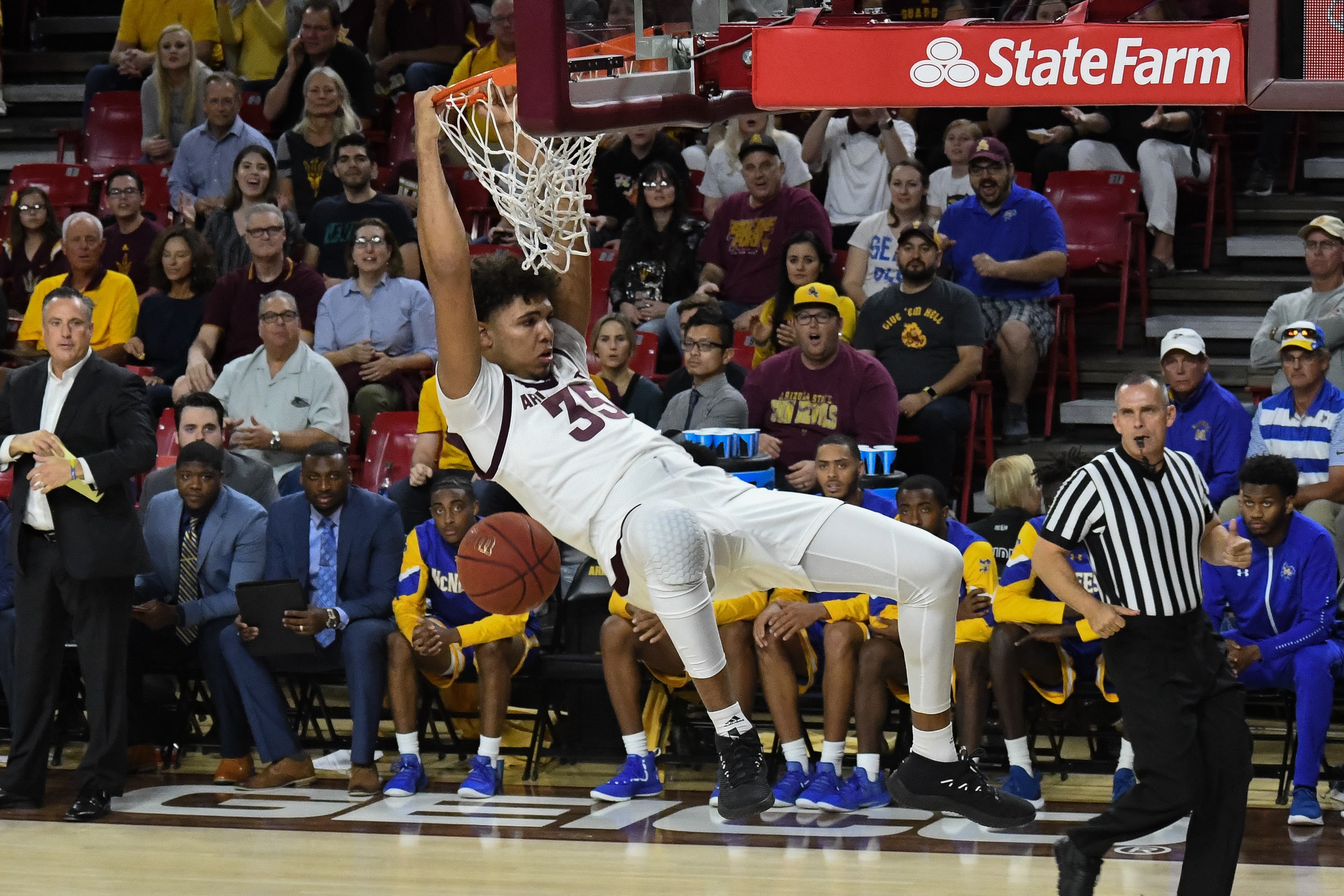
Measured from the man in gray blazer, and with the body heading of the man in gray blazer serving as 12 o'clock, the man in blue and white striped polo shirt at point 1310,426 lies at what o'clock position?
The man in blue and white striped polo shirt is roughly at 10 o'clock from the man in gray blazer.

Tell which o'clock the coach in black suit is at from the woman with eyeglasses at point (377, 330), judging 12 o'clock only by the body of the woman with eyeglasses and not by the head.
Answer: The coach in black suit is roughly at 1 o'clock from the woman with eyeglasses.

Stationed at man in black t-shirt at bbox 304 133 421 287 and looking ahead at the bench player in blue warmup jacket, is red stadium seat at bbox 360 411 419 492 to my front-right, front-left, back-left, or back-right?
front-right

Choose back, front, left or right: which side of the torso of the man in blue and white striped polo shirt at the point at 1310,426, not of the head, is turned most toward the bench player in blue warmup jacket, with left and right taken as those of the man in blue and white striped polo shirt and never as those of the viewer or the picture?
front

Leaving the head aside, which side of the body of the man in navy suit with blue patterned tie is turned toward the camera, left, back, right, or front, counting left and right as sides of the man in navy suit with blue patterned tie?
front

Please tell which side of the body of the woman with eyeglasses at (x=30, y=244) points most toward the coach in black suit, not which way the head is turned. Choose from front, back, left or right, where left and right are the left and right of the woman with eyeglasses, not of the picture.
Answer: front

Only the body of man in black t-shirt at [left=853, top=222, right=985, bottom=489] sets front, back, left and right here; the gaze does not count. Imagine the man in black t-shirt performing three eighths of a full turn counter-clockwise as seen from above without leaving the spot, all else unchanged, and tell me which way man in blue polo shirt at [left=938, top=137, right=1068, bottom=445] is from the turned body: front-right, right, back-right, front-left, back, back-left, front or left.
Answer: front

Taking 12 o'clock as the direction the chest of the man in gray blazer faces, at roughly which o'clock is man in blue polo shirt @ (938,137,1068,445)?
The man in blue polo shirt is roughly at 9 o'clock from the man in gray blazer.

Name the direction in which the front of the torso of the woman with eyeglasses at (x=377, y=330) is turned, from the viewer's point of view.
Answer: toward the camera

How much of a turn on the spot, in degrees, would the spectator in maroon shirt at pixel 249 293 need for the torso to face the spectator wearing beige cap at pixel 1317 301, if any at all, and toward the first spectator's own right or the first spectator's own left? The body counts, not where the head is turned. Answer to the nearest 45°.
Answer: approximately 45° to the first spectator's own left

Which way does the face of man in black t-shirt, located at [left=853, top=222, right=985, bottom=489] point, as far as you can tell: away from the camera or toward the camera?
toward the camera

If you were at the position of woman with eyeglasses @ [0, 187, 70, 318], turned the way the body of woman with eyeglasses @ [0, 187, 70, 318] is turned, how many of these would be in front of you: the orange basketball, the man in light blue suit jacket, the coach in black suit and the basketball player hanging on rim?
4

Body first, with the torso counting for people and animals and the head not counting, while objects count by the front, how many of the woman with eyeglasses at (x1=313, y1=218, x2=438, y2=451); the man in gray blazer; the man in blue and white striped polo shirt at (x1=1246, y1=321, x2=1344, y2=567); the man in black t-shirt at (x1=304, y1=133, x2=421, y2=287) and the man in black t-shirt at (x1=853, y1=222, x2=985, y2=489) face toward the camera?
5

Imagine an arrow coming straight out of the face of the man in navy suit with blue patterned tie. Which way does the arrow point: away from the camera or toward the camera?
toward the camera

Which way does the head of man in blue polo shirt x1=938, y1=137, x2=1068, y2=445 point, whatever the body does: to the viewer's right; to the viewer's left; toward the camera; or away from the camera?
toward the camera

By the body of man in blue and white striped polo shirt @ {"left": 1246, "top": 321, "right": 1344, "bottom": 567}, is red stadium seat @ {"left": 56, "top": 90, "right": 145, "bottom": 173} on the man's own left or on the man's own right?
on the man's own right

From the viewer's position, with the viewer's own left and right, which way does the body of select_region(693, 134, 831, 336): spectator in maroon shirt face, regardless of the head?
facing the viewer

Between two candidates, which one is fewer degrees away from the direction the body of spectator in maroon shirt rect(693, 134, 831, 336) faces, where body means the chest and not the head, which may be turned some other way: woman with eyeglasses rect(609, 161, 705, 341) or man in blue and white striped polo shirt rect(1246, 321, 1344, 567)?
the man in blue and white striped polo shirt
